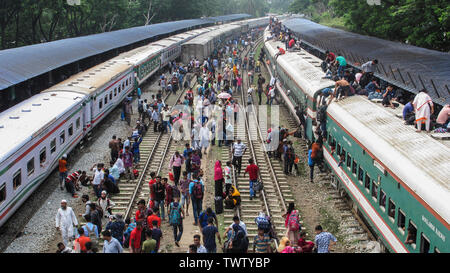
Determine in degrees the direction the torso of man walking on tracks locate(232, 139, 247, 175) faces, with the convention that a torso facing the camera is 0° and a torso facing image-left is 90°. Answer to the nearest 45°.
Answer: approximately 0°

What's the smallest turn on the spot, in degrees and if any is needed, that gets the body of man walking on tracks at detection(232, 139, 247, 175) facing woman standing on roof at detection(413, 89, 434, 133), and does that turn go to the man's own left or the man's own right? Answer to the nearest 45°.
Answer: approximately 45° to the man's own left

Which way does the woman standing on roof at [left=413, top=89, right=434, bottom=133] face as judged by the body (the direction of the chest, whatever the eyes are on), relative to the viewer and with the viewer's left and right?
facing away from the viewer

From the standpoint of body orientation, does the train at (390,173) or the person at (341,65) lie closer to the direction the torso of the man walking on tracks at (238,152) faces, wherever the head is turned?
the train

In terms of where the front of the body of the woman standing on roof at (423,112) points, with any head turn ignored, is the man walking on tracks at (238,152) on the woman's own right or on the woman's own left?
on the woman's own left

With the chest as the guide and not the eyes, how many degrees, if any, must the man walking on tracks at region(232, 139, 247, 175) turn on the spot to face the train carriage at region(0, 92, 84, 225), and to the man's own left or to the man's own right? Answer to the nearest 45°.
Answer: approximately 90° to the man's own right

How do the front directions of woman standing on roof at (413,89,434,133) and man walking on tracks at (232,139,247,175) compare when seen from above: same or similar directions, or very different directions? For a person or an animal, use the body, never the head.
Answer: very different directions
